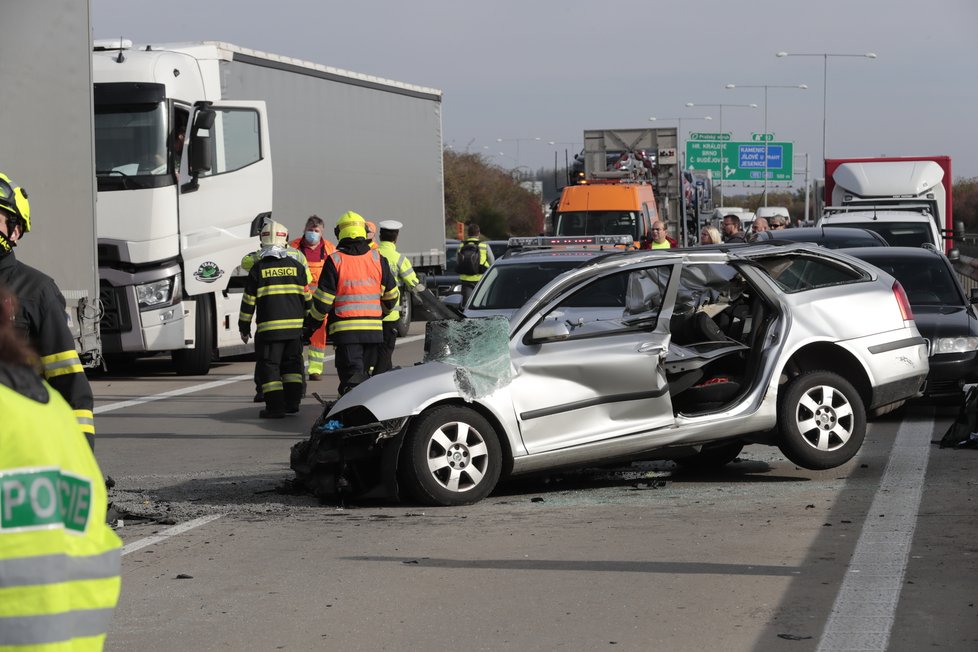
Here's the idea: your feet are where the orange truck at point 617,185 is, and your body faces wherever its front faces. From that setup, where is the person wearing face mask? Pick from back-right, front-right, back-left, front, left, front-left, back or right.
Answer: front

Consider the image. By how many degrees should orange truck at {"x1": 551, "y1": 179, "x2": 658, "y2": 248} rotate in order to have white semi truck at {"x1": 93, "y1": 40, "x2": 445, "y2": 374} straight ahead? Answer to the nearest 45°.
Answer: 0° — it already faces it

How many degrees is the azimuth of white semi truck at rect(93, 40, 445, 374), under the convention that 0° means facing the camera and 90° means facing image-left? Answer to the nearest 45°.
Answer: approximately 45°

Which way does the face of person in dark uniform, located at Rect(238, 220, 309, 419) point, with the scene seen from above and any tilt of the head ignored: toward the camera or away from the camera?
away from the camera

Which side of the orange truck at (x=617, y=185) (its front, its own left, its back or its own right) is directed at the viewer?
front

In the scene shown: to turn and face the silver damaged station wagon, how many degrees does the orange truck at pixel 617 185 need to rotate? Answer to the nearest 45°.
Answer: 0° — it already faces it

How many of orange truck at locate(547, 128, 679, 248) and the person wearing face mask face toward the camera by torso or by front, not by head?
2

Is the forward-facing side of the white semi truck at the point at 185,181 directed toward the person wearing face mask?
no

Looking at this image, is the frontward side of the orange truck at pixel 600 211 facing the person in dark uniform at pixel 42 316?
yes

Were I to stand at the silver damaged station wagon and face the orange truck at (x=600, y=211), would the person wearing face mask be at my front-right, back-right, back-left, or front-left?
front-left

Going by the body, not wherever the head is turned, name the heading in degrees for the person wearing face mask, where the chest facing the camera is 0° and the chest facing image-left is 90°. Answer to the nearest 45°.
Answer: approximately 0°

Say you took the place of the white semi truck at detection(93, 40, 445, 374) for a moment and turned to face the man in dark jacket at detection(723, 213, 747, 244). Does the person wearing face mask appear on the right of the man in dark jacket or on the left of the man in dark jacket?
right

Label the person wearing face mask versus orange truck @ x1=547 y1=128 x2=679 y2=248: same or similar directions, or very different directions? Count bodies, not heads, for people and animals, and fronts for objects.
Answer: same or similar directions

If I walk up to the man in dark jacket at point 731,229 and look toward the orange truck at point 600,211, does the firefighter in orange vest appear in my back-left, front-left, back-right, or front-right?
back-left

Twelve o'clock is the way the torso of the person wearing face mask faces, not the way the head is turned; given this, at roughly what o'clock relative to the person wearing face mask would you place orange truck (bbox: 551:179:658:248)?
The orange truck is roughly at 7 o'clock from the person wearing face mask.

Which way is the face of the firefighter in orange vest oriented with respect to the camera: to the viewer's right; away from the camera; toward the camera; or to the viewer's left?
away from the camera

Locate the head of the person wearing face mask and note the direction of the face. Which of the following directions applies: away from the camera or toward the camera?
toward the camera
